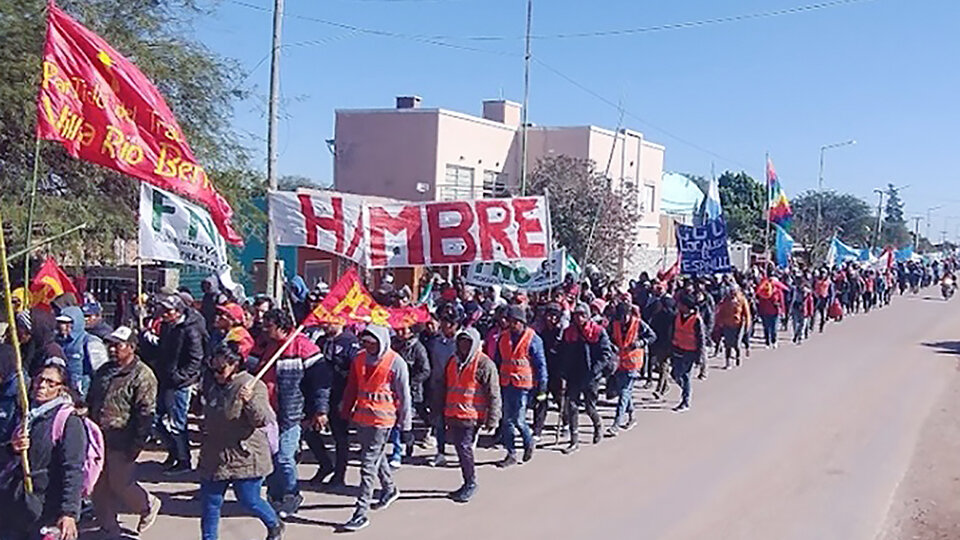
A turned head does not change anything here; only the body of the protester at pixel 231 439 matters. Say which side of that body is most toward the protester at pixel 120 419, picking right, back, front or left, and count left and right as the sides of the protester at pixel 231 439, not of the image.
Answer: right

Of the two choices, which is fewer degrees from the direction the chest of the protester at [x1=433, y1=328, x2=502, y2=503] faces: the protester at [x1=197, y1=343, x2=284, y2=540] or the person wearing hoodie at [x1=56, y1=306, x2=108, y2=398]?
the protester

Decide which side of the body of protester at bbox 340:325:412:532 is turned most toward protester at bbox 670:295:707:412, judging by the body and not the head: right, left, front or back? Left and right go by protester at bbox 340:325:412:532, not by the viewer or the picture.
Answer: back

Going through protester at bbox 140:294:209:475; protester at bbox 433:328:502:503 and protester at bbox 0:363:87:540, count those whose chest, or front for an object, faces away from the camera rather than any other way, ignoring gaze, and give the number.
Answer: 0

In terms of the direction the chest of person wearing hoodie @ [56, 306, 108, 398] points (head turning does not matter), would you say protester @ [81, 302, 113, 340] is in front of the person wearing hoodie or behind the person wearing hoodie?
behind

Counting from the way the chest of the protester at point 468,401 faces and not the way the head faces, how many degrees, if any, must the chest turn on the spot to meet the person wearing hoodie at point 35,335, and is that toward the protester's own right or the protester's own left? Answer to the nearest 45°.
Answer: approximately 45° to the protester's own right

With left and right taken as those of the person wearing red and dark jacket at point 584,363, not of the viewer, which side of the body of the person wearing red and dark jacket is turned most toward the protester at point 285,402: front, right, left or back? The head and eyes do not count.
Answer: front

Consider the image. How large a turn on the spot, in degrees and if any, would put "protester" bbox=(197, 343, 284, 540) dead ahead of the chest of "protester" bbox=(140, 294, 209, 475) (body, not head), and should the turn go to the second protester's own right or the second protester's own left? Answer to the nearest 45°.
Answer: approximately 45° to the second protester's own left

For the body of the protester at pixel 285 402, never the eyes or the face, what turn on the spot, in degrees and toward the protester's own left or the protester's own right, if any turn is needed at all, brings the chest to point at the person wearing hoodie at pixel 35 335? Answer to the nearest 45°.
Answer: approximately 90° to the protester's own right

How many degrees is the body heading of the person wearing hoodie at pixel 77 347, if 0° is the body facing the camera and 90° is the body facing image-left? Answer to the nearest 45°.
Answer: approximately 45°

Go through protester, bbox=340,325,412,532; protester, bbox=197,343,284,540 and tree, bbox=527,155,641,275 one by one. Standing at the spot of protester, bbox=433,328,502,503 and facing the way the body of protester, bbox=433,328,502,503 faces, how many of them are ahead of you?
2

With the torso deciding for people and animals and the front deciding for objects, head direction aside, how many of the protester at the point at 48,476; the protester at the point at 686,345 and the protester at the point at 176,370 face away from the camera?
0

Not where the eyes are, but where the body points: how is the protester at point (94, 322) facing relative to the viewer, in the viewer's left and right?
facing the viewer and to the left of the viewer
